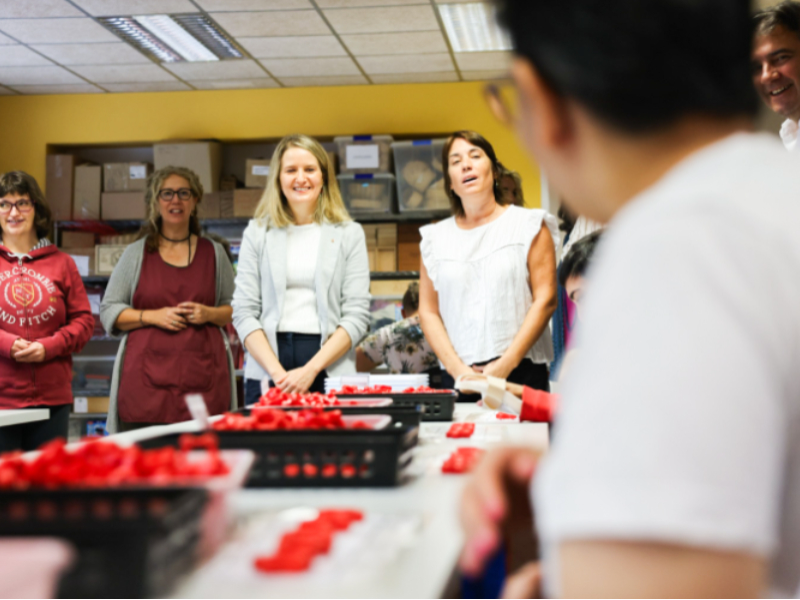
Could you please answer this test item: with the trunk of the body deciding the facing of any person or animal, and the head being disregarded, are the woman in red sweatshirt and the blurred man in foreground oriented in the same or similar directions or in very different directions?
very different directions

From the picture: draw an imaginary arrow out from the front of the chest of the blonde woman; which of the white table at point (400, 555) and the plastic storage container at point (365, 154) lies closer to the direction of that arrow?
the white table

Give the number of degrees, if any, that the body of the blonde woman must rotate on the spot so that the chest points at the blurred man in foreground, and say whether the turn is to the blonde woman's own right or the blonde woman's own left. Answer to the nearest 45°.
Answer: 0° — they already face them

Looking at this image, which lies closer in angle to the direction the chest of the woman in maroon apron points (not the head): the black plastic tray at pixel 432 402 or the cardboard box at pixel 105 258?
the black plastic tray

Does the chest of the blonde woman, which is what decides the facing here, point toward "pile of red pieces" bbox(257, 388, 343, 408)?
yes

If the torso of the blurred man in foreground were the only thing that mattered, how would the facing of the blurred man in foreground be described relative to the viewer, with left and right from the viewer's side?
facing away from the viewer and to the left of the viewer

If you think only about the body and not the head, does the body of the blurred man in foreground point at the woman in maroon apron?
yes

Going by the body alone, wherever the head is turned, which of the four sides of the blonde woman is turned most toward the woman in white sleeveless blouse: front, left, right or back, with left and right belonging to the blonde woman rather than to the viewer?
left

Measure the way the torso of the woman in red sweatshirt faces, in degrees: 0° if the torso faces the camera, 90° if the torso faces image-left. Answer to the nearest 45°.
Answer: approximately 0°

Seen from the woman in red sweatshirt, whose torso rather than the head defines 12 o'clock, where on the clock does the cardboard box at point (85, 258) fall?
The cardboard box is roughly at 6 o'clock from the woman in red sweatshirt.

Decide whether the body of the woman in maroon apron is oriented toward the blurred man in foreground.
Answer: yes

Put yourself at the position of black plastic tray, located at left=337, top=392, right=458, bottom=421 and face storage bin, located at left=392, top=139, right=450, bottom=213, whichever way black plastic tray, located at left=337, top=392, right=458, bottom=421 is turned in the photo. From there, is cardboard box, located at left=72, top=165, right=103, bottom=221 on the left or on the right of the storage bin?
left

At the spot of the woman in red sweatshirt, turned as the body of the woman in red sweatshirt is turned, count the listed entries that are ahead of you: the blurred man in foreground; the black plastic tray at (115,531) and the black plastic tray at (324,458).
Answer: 3

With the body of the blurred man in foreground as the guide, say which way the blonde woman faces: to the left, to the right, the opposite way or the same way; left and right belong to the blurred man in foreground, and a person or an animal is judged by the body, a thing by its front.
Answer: the opposite way
